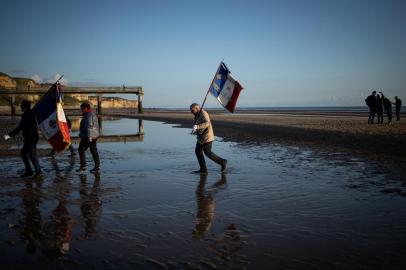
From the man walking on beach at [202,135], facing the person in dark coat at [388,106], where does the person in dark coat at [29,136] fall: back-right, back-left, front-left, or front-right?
back-left

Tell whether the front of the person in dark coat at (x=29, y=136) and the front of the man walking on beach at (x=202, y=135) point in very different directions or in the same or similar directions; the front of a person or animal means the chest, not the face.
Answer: same or similar directions

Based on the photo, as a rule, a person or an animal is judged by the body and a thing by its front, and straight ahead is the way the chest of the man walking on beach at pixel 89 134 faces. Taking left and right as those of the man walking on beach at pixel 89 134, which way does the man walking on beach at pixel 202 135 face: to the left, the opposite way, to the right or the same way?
the same way

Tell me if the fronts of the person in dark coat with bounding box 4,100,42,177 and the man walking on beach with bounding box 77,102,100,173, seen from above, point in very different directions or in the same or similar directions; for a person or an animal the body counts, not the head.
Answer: same or similar directions
